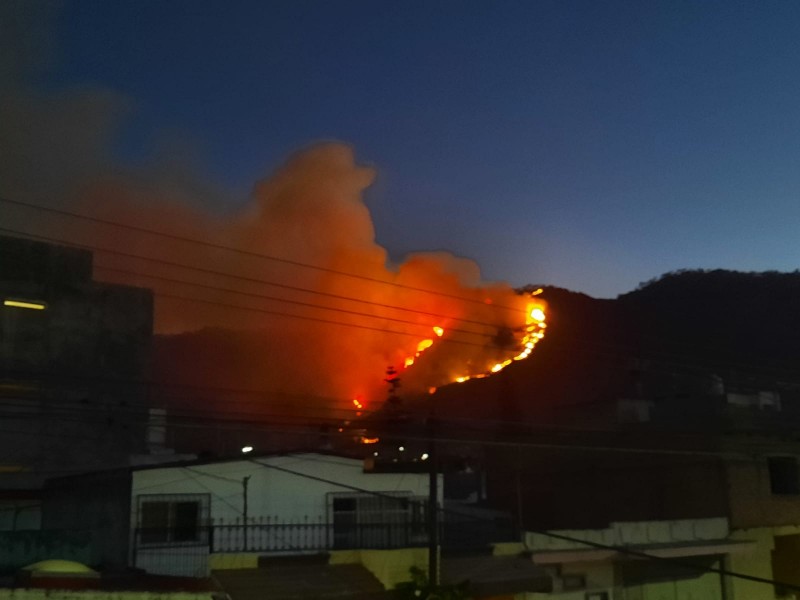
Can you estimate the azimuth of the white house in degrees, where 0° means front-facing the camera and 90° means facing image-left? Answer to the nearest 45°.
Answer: approximately 0°

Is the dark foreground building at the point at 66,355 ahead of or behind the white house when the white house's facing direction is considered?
behind

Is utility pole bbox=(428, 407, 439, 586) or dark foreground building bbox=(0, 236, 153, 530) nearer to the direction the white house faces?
the utility pole
